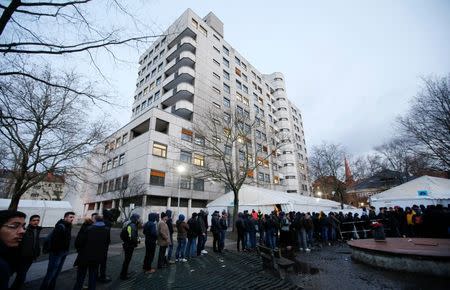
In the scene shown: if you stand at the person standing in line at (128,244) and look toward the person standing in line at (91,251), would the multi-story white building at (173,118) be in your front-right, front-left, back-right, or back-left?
back-right

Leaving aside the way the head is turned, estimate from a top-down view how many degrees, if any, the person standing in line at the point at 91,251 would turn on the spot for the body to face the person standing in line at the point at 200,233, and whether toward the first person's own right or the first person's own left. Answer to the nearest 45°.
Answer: approximately 45° to the first person's own right

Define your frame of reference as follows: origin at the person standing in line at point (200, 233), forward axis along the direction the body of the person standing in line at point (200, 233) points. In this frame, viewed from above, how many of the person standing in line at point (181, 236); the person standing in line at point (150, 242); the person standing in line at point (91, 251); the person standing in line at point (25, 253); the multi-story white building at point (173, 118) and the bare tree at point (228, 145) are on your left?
2

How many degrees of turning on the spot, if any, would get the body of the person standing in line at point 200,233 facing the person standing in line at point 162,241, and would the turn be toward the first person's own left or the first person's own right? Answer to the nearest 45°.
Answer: approximately 135° to the first person's own right

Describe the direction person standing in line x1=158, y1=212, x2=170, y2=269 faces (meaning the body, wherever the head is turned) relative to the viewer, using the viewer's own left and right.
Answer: facing to the right of the viewer

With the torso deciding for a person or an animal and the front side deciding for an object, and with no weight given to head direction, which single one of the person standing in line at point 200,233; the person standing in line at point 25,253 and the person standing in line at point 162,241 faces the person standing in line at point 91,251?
the person standing in line at point 25,253

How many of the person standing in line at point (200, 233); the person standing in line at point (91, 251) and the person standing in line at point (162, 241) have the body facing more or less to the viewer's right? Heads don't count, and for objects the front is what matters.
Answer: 2

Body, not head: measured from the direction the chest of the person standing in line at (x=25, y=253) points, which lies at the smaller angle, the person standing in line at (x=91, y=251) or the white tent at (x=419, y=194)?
the person standing in line

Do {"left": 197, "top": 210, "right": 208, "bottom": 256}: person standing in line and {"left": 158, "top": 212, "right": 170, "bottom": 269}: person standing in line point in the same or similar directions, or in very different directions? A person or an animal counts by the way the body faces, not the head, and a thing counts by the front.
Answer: same or similar directions

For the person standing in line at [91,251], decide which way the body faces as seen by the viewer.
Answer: away from the camera

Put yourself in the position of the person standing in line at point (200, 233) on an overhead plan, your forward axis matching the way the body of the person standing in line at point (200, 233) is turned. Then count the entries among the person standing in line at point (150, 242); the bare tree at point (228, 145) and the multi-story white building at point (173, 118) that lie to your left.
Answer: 2

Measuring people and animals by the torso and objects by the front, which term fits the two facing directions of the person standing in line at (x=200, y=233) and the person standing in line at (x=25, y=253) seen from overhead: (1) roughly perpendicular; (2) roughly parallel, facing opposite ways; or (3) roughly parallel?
roughly parallel

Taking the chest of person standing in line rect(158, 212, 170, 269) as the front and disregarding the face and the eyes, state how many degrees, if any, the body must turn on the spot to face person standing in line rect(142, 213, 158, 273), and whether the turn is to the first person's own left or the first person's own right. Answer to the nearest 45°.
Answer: approximately 135° to the first person's own right

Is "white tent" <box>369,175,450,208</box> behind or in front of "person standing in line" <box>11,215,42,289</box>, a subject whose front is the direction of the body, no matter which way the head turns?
in front

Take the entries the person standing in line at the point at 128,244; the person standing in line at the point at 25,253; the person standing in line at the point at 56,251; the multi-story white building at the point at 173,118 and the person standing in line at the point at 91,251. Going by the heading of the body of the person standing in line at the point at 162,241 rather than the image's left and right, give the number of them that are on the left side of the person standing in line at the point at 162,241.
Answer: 1

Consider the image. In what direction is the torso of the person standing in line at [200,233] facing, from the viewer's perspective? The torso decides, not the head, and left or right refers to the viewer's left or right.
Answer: facing to the right of the viewer
